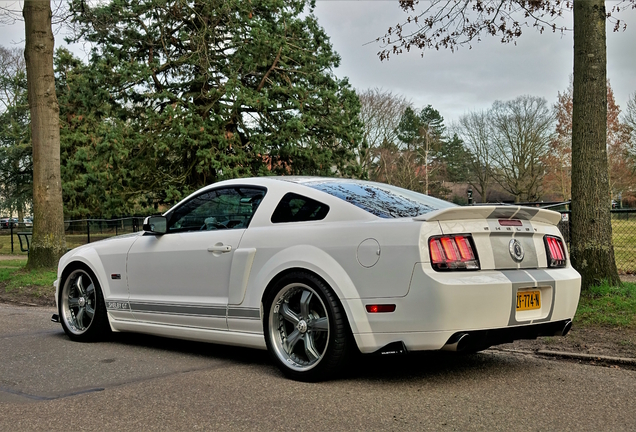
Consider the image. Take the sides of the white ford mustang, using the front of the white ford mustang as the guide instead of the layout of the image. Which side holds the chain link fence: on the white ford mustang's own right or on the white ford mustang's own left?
on the white ford mustang's own right

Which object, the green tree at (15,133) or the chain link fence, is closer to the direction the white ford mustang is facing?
the green tree

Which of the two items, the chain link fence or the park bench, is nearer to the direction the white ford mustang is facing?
the park bench

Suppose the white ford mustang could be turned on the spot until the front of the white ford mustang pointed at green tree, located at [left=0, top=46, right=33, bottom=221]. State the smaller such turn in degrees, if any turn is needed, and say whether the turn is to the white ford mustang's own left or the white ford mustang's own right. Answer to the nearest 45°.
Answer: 0° — it already faces it

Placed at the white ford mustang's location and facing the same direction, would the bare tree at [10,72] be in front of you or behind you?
in front

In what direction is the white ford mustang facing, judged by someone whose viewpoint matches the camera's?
facing away from the viewer and to the left of the viewer

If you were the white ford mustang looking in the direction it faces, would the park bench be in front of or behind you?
in front
